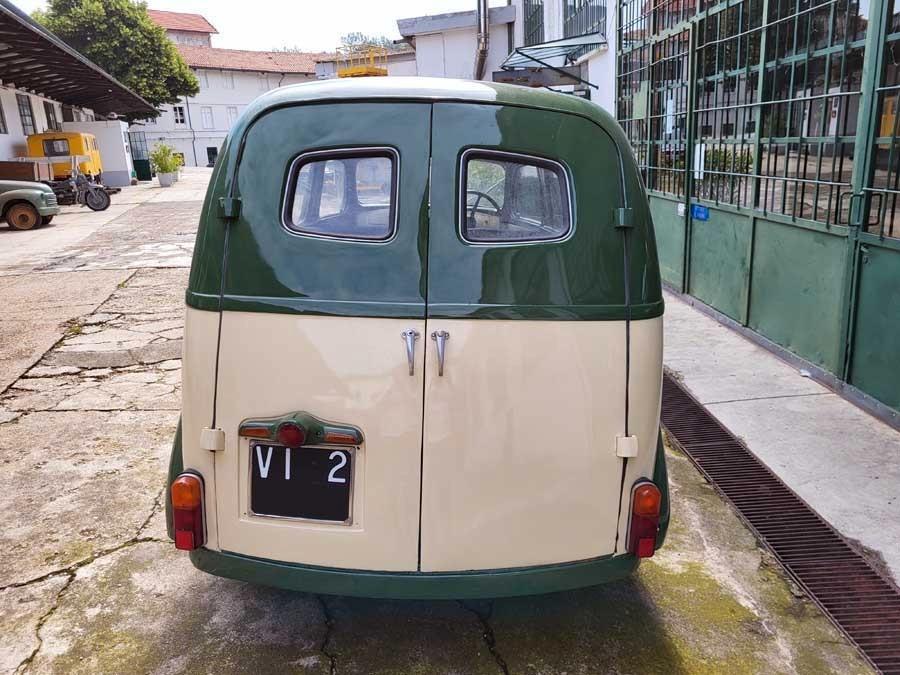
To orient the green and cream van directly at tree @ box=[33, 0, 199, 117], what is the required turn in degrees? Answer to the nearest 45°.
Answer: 0° — it already faces it

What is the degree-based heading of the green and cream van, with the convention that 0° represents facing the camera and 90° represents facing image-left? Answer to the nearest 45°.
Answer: approximately 180°

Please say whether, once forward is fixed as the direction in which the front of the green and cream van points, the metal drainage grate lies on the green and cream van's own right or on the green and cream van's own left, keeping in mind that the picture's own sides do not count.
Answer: on the green and cream van's own right

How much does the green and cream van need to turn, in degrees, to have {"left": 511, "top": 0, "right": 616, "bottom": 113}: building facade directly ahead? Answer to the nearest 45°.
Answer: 0° — it already faces it

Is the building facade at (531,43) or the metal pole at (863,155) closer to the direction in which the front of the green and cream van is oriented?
the building facade

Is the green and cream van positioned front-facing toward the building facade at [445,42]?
yes

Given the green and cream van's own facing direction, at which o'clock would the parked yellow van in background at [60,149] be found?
The parked yellow van in background is roughly at 11 o'clock from the green and cream van.

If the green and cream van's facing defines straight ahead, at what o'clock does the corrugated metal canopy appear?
The corrugated metal canopy is roughly at 11 o'clock from the green and cream van.
